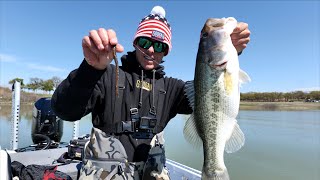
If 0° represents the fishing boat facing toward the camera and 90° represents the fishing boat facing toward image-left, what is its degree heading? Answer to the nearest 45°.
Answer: approximately 315°
